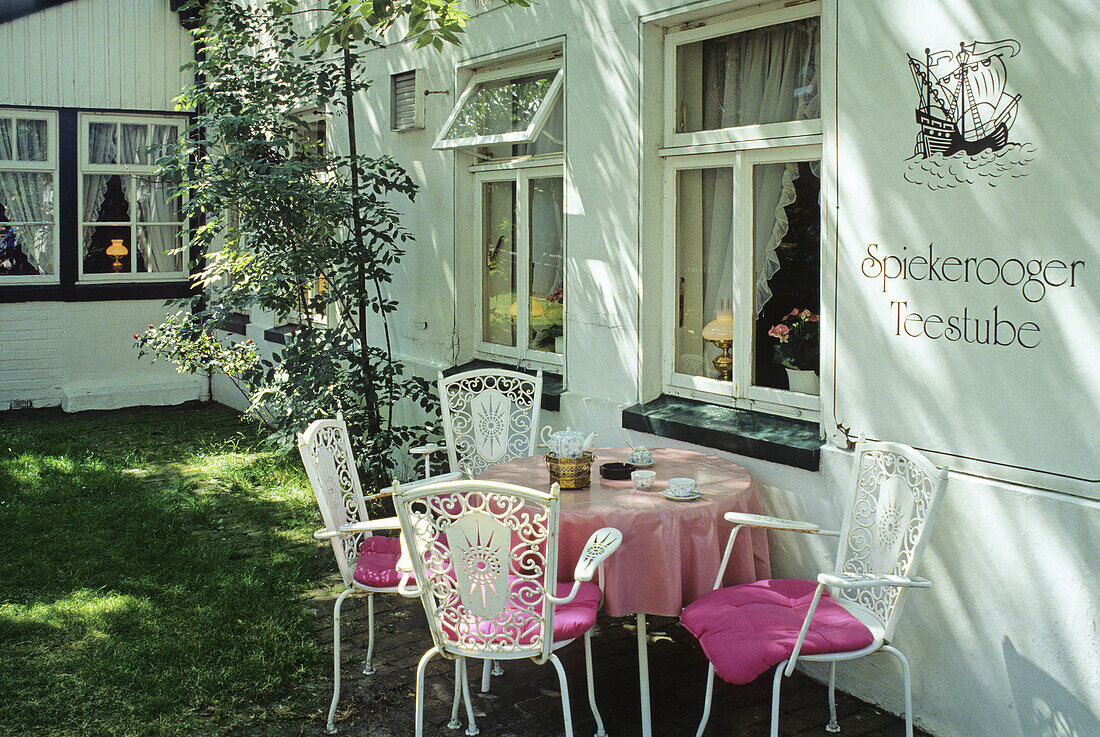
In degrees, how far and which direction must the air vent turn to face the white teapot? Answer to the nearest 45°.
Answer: approximately 45° to its left

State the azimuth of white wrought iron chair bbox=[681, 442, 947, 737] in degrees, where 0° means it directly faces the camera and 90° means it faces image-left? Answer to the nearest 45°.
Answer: approximately 45°

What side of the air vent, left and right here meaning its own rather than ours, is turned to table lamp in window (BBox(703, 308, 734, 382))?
left

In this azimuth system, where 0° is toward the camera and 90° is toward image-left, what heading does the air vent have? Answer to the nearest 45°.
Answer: approximately 45°

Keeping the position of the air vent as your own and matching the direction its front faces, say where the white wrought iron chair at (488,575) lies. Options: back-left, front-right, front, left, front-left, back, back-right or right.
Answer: front-left

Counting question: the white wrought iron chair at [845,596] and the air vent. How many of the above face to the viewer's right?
0

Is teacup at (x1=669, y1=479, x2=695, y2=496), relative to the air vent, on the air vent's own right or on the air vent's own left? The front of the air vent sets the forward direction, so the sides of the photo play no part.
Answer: on the air vent's own left

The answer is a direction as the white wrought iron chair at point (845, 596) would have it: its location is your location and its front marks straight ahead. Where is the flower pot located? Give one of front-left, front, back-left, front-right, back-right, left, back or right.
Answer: back-right

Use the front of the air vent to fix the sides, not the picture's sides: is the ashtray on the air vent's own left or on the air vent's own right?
on the air vent's own left
